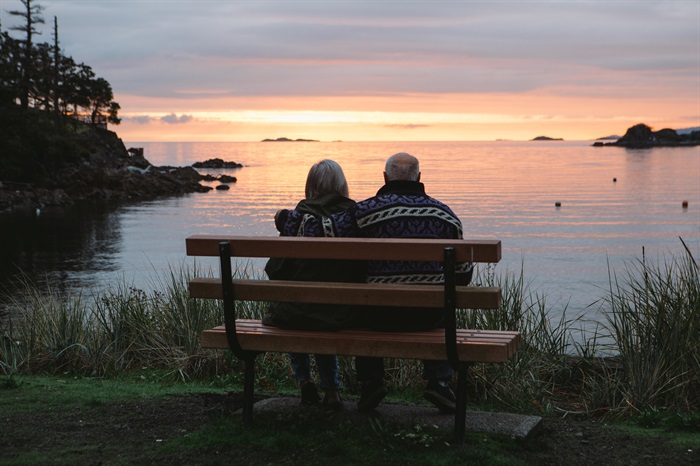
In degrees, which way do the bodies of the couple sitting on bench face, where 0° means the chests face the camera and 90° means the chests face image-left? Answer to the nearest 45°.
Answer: approximately 180°

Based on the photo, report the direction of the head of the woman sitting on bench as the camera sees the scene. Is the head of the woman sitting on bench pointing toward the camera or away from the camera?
away from the camera

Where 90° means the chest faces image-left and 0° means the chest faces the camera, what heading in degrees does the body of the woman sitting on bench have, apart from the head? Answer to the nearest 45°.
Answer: approximately 180°

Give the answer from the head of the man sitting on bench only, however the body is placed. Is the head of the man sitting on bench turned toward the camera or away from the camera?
away from the camera
